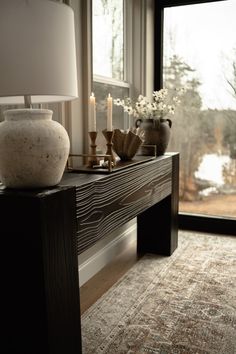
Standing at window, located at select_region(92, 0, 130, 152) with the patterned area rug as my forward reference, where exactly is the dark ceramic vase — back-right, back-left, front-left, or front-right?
front-left

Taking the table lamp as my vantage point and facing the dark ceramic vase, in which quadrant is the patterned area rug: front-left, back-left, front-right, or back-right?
front-right

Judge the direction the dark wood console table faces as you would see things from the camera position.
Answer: facing the viewer and to the right of the viewer

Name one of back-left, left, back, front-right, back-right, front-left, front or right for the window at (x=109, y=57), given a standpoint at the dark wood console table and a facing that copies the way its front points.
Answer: back-left
